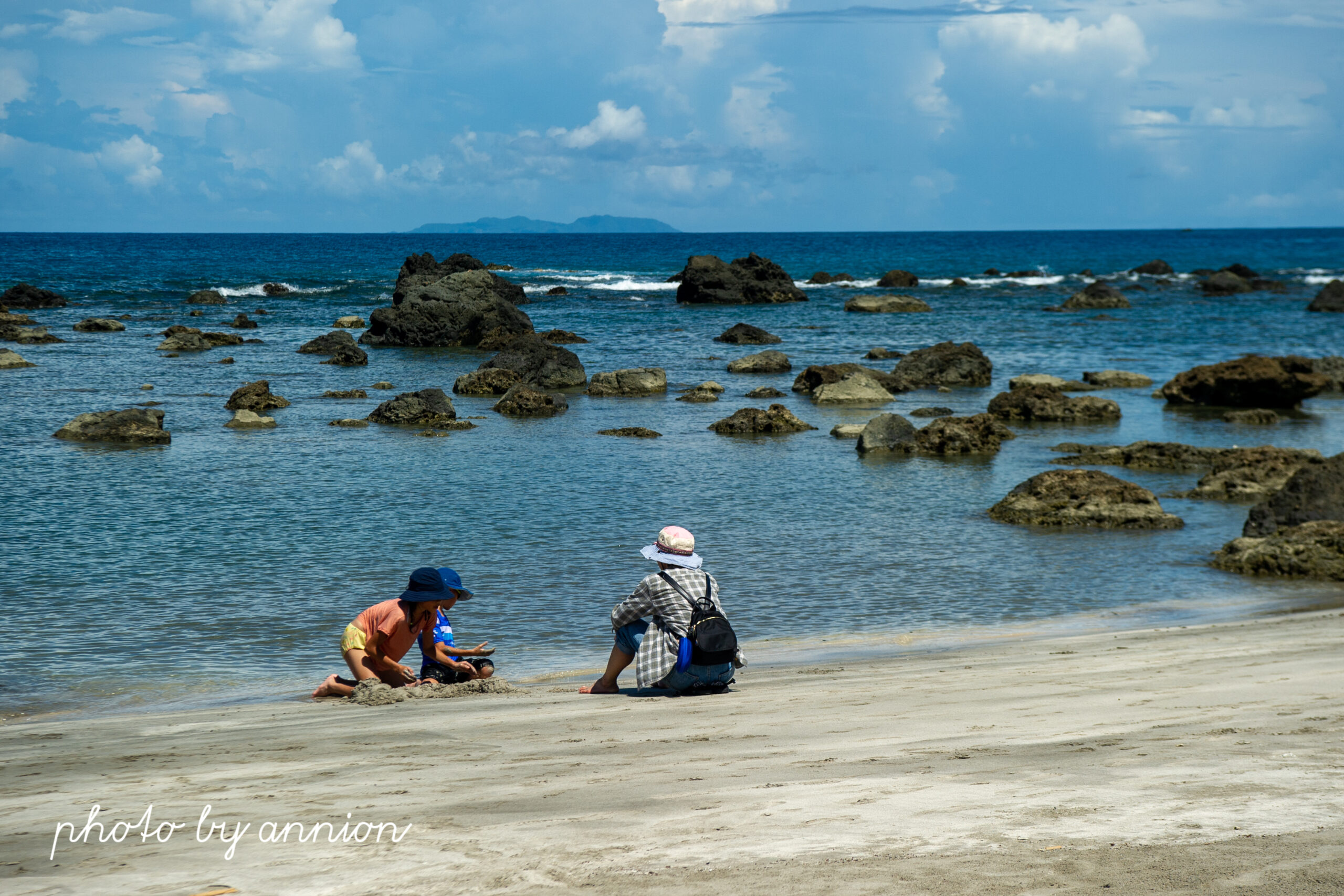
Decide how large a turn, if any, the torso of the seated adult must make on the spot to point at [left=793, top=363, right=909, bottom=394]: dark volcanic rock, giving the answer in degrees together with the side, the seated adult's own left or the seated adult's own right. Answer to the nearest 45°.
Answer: approximately 45° to the seated adult's own right

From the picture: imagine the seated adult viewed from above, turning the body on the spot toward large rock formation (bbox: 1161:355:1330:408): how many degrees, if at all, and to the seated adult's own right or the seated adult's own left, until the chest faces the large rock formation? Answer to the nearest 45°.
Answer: approximately 90° to the seated adult's own right

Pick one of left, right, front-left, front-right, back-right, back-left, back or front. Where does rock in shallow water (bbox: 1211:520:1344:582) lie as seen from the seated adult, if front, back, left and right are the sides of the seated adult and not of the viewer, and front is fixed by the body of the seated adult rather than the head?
right

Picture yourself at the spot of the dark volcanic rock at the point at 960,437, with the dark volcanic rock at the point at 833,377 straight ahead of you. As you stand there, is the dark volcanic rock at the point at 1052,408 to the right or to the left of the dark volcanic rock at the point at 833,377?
right

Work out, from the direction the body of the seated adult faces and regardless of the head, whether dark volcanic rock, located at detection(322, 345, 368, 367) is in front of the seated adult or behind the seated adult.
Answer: in front

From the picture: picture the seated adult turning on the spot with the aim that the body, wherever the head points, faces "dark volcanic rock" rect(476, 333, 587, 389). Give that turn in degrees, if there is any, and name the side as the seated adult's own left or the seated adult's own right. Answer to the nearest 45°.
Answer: approximately 45° to the seated adult's own right

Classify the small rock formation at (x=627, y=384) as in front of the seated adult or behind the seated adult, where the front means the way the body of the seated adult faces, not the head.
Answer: in front

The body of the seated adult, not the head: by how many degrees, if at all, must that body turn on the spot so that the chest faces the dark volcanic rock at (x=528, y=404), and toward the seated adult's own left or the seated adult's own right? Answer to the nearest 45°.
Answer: approximately 45° to the seated adult's own right

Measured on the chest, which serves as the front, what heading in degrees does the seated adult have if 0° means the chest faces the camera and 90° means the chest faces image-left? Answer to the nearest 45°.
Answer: approximately 135°

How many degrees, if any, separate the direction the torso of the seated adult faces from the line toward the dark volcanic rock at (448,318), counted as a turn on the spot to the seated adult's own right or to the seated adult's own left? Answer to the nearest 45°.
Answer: approximately 45° to the seated adult's own right

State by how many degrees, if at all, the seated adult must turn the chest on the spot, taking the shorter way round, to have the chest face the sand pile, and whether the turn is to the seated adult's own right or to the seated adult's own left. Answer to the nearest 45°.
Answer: approximately 45° to the seated adult's own left
